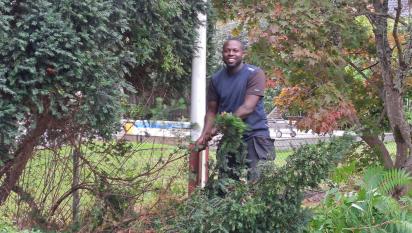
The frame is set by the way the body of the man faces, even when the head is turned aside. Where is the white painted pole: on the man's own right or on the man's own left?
on the man's own right

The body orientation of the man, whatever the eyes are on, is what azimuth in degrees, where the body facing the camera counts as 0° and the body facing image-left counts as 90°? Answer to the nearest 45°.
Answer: approximately 45°
